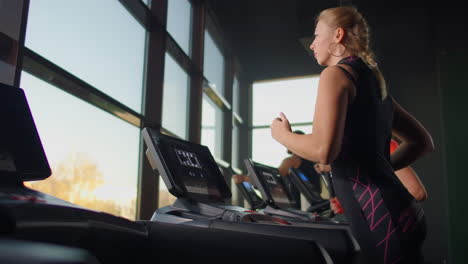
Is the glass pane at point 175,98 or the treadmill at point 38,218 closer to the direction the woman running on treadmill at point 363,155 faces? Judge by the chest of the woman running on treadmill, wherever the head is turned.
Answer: the glass pane

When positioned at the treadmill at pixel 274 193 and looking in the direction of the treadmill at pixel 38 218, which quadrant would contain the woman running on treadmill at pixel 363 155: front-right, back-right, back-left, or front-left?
front-left

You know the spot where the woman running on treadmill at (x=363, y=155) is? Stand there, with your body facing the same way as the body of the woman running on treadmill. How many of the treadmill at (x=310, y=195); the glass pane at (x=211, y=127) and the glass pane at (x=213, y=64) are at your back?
0

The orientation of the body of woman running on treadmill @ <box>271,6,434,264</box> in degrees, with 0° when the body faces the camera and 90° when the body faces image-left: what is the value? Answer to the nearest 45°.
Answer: approximately 135°

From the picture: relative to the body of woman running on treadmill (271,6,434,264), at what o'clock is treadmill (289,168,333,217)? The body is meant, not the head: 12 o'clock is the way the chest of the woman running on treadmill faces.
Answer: The treadmill is roughly at 1 o'clock from the woman running on treadmill.

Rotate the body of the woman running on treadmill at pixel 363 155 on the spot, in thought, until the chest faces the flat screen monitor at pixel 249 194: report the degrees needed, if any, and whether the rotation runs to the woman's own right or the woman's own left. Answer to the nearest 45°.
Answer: approximately 45° to the woman's own right

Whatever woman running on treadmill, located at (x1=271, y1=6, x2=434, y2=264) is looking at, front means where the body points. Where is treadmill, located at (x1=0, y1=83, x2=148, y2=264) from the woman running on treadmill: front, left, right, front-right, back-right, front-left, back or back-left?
left

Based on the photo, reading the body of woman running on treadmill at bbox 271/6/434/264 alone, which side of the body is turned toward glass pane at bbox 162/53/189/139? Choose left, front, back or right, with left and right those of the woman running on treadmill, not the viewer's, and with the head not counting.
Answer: front

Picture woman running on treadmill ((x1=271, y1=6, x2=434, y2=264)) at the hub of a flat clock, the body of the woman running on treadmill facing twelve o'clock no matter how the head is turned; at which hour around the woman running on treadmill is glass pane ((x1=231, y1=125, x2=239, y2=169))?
The glass pane is roughly at 1 o'clock from the woman running on treadmill.

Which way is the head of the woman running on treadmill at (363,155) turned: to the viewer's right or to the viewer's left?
to the viewer's left

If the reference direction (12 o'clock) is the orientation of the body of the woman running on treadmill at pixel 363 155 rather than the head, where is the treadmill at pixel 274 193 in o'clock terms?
The treadmill is roughly at 1 o'clock from the woman running on treadmill.
